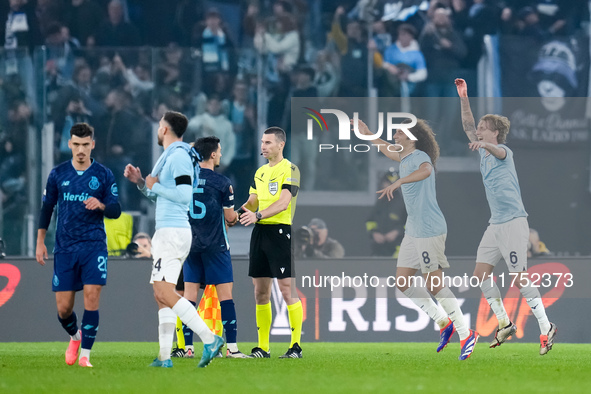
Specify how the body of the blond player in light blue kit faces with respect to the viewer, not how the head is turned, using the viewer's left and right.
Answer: facing the viewer and to the left of the viewer
